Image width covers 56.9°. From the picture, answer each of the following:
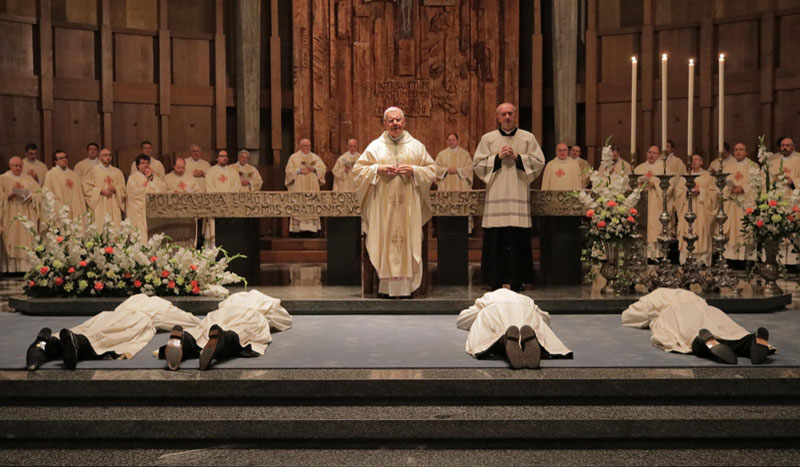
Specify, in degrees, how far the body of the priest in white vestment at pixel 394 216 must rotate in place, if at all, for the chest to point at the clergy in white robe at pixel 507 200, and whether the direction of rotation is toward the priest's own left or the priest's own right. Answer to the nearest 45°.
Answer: approximately 90° to the priest's own left

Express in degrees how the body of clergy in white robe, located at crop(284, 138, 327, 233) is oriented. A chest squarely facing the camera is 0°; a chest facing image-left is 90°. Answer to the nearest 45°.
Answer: approximately 0°

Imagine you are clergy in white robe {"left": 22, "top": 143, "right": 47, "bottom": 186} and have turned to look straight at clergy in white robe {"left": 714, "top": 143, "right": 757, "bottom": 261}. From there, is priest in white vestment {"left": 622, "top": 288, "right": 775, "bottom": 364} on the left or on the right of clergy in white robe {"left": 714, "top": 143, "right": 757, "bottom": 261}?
right

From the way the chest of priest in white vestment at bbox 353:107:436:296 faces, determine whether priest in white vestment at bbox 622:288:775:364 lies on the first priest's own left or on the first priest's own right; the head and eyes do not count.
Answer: on the first priest's own left

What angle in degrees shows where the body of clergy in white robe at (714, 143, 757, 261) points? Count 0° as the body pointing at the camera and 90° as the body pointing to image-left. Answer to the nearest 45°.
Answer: approximately 0°
